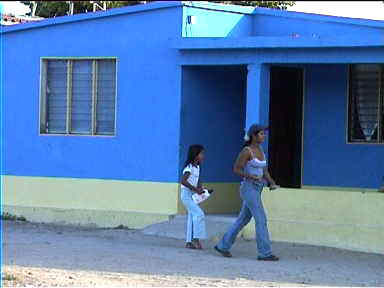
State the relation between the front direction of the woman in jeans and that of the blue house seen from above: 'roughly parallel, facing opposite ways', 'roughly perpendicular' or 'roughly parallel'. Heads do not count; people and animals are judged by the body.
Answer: roughly perpendicular

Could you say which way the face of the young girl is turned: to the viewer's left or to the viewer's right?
to the viewer's right

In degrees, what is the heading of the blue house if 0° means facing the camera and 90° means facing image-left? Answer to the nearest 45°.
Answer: approximately 0°

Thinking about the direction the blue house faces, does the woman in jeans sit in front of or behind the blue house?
in front

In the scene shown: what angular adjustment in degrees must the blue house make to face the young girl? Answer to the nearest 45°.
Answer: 0° — it already faces them
